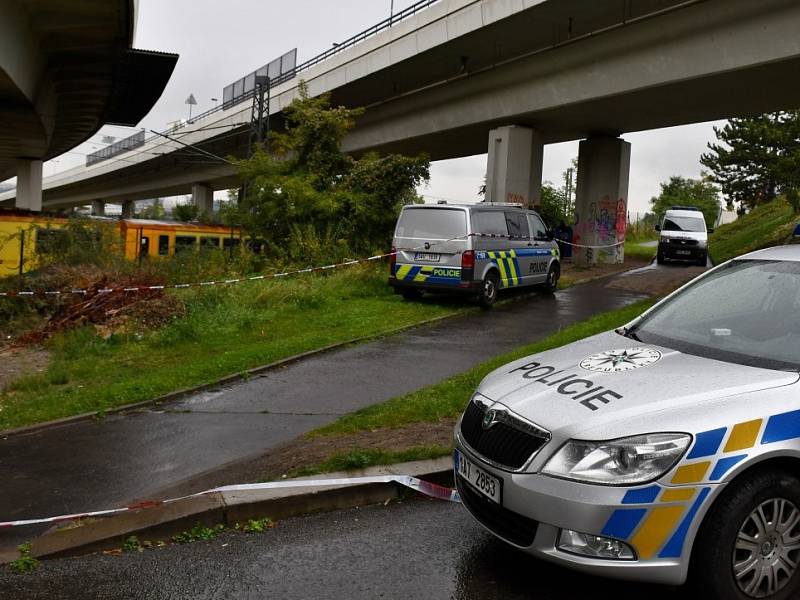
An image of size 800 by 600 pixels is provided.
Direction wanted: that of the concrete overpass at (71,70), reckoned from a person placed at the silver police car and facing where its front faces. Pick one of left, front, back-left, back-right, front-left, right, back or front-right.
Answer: right

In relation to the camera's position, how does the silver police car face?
facing the viewer and to the left of the viewer

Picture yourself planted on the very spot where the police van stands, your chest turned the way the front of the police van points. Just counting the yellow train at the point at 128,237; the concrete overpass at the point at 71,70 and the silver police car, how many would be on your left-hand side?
2

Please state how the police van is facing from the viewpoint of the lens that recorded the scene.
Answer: facing away from the viewer and to the right of the viewer

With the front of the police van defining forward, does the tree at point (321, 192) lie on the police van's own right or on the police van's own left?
on the police van's own left

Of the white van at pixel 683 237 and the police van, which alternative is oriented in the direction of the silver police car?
the white van

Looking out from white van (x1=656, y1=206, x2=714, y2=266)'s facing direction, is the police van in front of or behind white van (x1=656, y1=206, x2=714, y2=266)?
in front

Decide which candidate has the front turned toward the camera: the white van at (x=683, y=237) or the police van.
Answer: the white van

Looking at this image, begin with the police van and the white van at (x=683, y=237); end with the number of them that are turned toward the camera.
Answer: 1

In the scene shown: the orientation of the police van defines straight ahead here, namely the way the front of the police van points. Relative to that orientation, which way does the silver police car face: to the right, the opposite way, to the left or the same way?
the opposite way

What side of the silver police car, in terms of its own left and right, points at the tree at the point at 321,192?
right

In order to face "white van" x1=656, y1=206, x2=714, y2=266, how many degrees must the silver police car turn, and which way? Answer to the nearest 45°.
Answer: approximately 135° to its right

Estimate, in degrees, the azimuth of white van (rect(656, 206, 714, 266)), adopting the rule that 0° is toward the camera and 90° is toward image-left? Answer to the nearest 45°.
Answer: approximately 0°

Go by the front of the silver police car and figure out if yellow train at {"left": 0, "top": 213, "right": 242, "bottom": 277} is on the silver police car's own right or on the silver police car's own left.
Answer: on the silver police car's own right

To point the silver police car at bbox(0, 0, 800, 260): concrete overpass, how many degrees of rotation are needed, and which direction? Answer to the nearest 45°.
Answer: approximately 135° to its right
